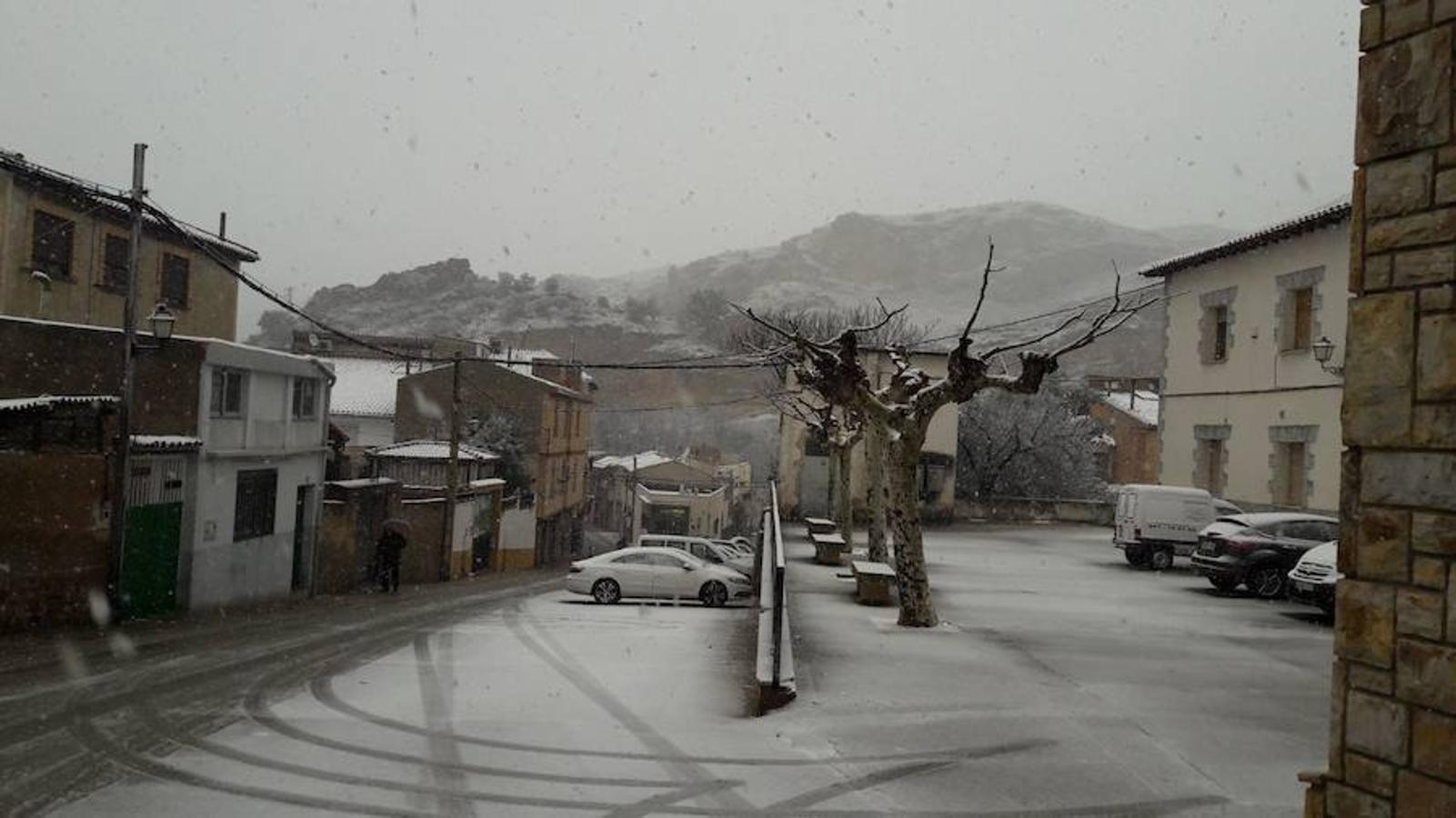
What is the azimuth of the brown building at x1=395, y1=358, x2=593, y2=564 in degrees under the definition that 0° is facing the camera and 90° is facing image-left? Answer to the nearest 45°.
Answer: approximately 315°

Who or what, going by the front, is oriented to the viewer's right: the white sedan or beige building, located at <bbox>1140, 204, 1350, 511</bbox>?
the white sedan

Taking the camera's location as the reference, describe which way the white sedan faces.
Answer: facing to the right of the viewer

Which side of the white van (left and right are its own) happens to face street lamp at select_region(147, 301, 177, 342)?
back

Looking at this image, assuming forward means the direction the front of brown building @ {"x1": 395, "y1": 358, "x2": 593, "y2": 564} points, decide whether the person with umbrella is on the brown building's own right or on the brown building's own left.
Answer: on the brown building's own right

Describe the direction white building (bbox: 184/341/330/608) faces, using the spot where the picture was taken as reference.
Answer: facing the viewer and to the right of the viewer

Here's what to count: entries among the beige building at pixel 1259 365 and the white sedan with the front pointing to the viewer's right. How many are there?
1

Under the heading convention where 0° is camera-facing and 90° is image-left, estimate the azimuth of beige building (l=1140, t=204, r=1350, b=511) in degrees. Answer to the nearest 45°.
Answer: approximately 45°

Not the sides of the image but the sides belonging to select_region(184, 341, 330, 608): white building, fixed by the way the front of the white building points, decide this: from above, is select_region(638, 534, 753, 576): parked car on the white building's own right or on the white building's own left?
on the white building's own left

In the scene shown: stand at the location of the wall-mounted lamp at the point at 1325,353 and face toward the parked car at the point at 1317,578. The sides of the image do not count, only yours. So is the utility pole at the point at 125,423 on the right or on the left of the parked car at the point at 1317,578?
right

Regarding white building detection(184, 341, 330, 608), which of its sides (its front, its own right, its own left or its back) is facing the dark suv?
front
